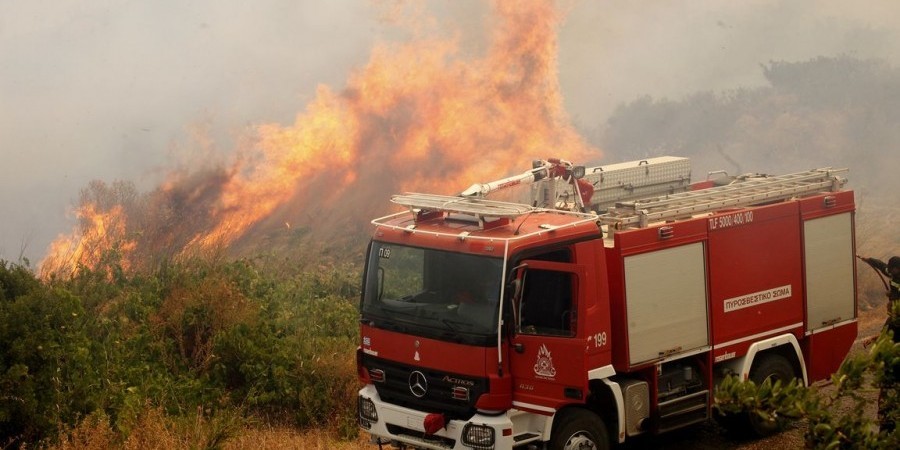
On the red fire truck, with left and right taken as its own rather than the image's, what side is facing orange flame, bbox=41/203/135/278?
right

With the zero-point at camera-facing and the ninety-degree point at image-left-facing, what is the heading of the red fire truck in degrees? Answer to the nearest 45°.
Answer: approximately 45°

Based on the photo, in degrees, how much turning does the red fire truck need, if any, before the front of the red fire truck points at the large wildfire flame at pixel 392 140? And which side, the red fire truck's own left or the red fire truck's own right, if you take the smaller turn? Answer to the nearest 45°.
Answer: approximately 135° to the red fire truck's own right
